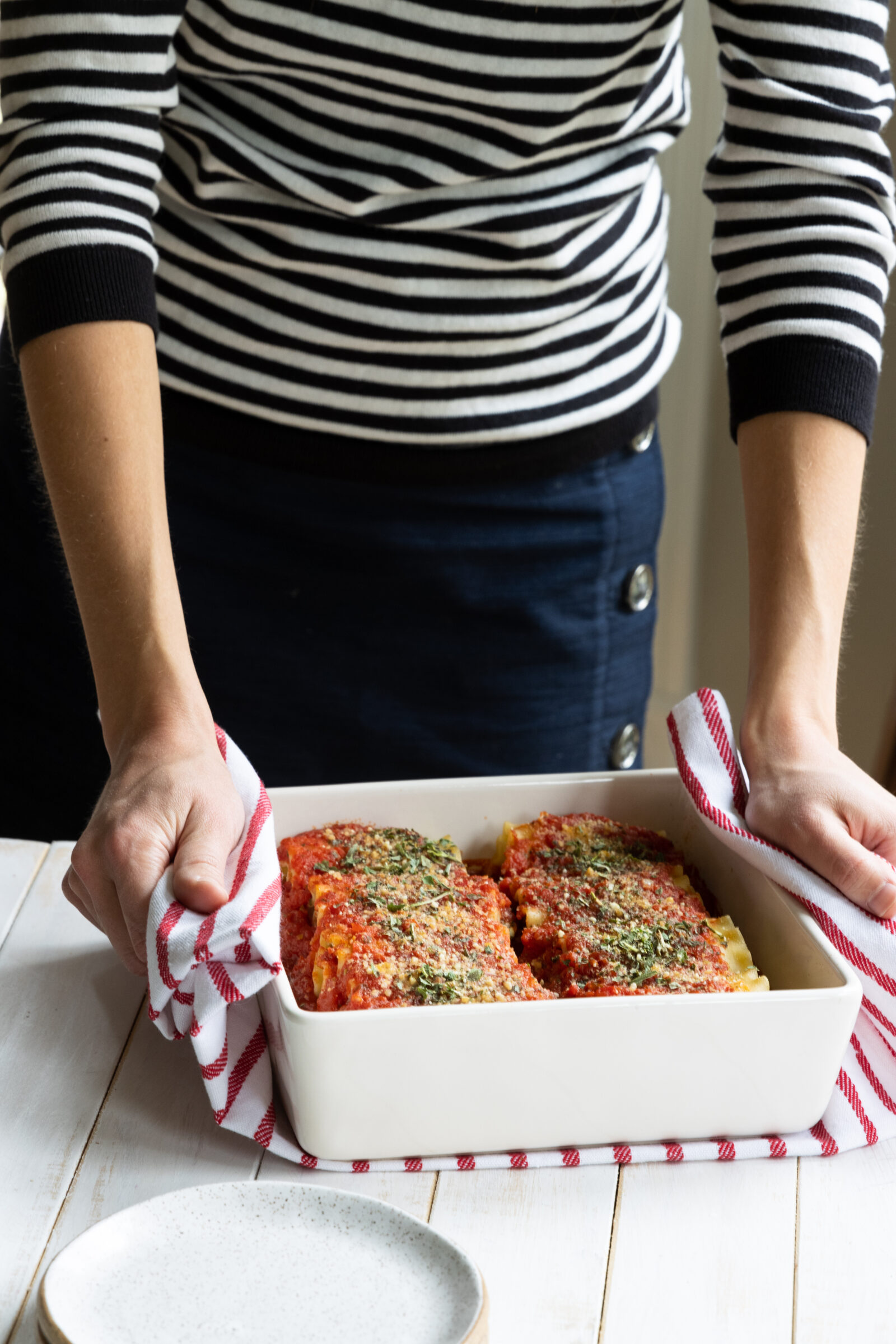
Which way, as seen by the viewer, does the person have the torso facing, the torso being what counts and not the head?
toward the camera

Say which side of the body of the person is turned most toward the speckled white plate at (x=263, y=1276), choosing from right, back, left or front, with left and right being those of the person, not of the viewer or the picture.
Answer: front

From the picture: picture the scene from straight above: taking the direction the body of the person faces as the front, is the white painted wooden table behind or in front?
in front
